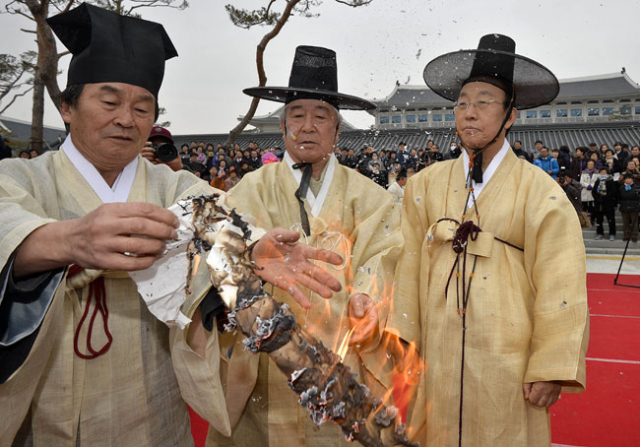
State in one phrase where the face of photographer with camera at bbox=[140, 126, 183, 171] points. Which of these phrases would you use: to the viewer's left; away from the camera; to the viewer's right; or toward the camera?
toward the camera

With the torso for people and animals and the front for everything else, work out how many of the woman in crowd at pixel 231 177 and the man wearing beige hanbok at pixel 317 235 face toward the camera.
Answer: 2

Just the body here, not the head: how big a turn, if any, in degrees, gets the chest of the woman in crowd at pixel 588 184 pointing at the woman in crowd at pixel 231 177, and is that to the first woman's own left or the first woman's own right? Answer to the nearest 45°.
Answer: approximately 45° to the first woman's own right

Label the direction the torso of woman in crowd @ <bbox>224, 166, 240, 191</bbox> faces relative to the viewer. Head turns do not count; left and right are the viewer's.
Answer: facing the viewer

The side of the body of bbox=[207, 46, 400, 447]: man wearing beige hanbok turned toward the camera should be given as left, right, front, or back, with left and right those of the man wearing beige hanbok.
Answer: front

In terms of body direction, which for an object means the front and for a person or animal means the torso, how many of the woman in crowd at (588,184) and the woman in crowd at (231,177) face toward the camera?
2

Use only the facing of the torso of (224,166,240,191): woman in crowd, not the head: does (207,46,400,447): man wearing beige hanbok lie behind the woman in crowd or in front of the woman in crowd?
in front

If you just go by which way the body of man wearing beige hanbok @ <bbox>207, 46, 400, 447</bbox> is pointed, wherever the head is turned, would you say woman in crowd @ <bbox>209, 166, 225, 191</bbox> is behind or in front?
behind

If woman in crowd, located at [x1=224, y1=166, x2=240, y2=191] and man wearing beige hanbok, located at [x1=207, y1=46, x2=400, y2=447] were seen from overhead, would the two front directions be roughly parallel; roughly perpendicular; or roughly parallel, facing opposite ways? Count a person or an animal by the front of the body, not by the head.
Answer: roughly parallel

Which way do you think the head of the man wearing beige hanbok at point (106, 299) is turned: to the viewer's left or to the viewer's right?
to the viewer's right

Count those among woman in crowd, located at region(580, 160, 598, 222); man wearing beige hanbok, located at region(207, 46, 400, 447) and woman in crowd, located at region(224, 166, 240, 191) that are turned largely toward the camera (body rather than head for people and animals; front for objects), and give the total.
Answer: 3

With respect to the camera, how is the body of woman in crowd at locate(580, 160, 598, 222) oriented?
toward the camera
